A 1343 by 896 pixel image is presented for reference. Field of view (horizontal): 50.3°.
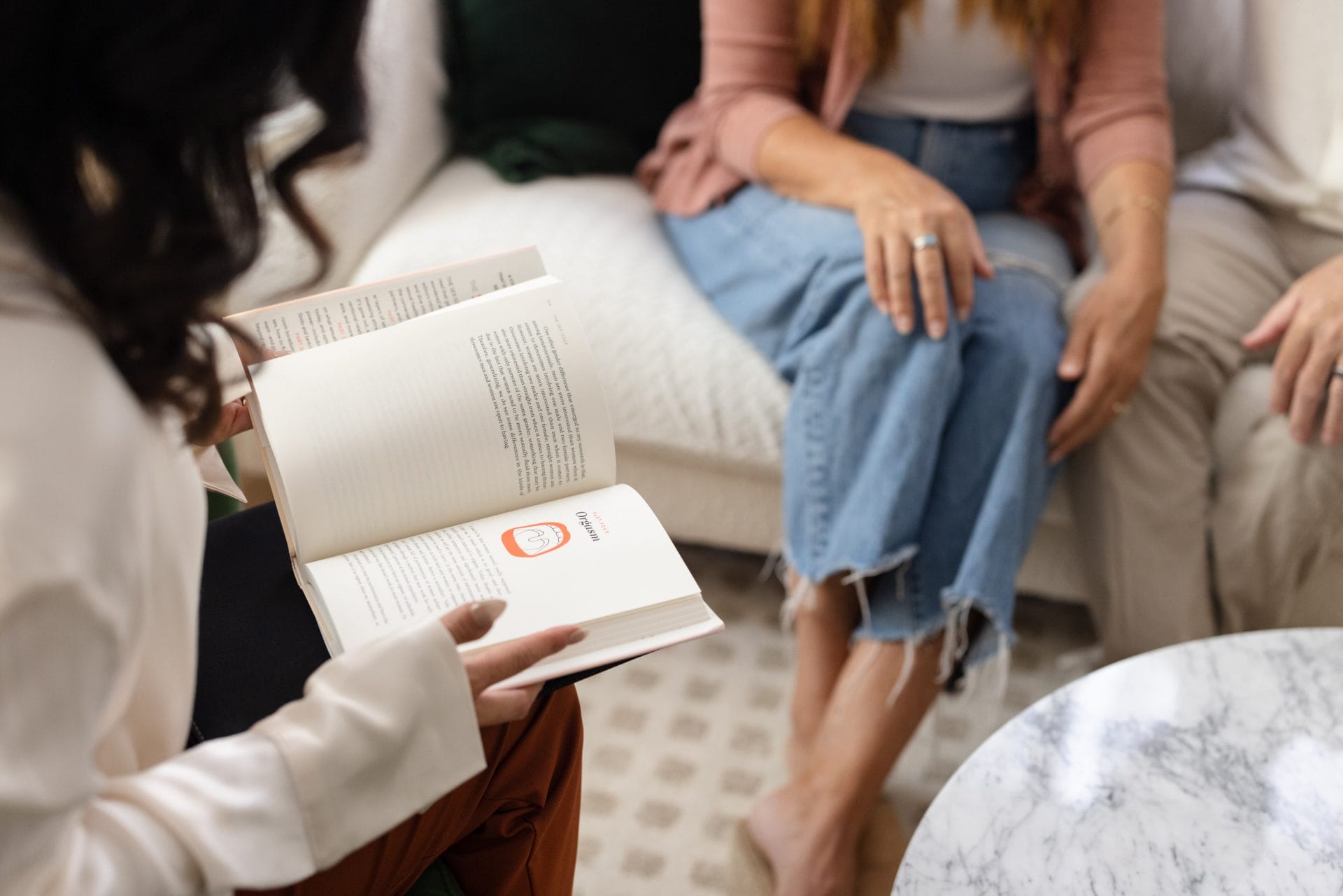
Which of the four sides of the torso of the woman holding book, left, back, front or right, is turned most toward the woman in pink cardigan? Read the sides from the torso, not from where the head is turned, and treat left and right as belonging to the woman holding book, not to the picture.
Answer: front

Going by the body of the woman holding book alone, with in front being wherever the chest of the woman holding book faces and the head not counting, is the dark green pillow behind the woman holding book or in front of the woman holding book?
in front

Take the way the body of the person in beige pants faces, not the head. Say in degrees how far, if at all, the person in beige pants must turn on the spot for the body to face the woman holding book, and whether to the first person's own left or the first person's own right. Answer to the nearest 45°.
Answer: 0° — they already face them

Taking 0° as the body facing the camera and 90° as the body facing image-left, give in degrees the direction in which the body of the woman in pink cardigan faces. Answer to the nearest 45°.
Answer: approximately 0°

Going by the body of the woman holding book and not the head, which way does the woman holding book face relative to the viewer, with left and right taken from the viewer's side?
facing away from the viewer and to the right of the viewer

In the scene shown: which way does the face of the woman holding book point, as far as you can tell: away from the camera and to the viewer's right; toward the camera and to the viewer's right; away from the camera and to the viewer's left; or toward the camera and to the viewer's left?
away from the camera and to the viewer's right

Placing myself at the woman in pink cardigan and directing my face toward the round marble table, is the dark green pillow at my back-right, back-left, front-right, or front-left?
back-right

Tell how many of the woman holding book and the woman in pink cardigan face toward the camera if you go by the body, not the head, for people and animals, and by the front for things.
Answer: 1

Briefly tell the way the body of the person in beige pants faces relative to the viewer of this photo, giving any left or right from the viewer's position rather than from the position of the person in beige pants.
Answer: facing the viewer and to the left of the viewer

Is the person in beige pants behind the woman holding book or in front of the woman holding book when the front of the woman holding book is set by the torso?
in front

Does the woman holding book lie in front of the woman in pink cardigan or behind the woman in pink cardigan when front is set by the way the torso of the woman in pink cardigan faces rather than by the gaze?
in front

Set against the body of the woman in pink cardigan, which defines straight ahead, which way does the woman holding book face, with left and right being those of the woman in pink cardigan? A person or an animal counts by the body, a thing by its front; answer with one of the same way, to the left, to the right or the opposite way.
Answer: the opposite way
